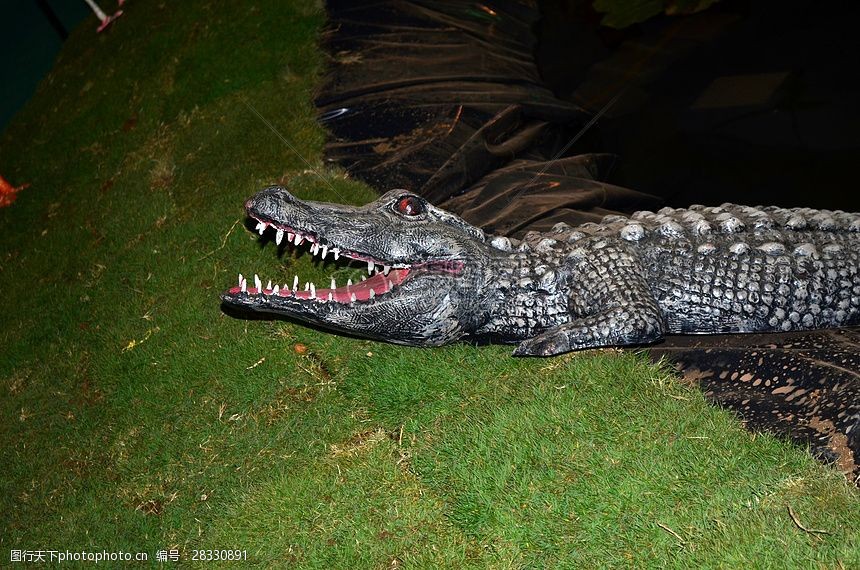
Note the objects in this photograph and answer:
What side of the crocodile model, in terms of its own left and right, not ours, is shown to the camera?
left
